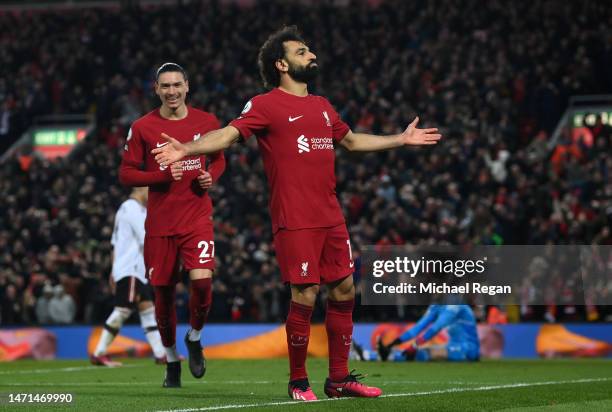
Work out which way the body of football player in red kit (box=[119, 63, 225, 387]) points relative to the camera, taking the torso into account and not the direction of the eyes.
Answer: toward the camera

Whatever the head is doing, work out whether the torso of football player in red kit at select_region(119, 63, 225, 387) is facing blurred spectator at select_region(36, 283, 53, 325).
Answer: no

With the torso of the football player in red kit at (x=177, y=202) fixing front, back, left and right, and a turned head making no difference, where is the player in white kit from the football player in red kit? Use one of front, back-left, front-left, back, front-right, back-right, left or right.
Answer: back

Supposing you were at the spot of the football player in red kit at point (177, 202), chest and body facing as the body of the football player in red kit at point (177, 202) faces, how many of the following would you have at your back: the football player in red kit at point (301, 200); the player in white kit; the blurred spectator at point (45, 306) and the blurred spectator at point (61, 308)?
3

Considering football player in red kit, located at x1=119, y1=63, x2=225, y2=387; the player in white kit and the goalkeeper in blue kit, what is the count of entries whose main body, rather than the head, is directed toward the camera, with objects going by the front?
1

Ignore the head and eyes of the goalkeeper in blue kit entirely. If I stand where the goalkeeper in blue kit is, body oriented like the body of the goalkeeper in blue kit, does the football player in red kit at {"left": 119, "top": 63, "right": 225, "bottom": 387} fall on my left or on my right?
on my left

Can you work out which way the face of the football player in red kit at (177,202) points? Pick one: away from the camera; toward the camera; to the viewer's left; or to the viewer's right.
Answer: toward the camera

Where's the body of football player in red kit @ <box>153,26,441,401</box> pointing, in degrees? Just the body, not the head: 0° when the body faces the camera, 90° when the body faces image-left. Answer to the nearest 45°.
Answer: approximately 315°

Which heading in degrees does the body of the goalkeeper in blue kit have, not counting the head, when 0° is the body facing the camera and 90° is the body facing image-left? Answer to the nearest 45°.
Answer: approximately 90°
